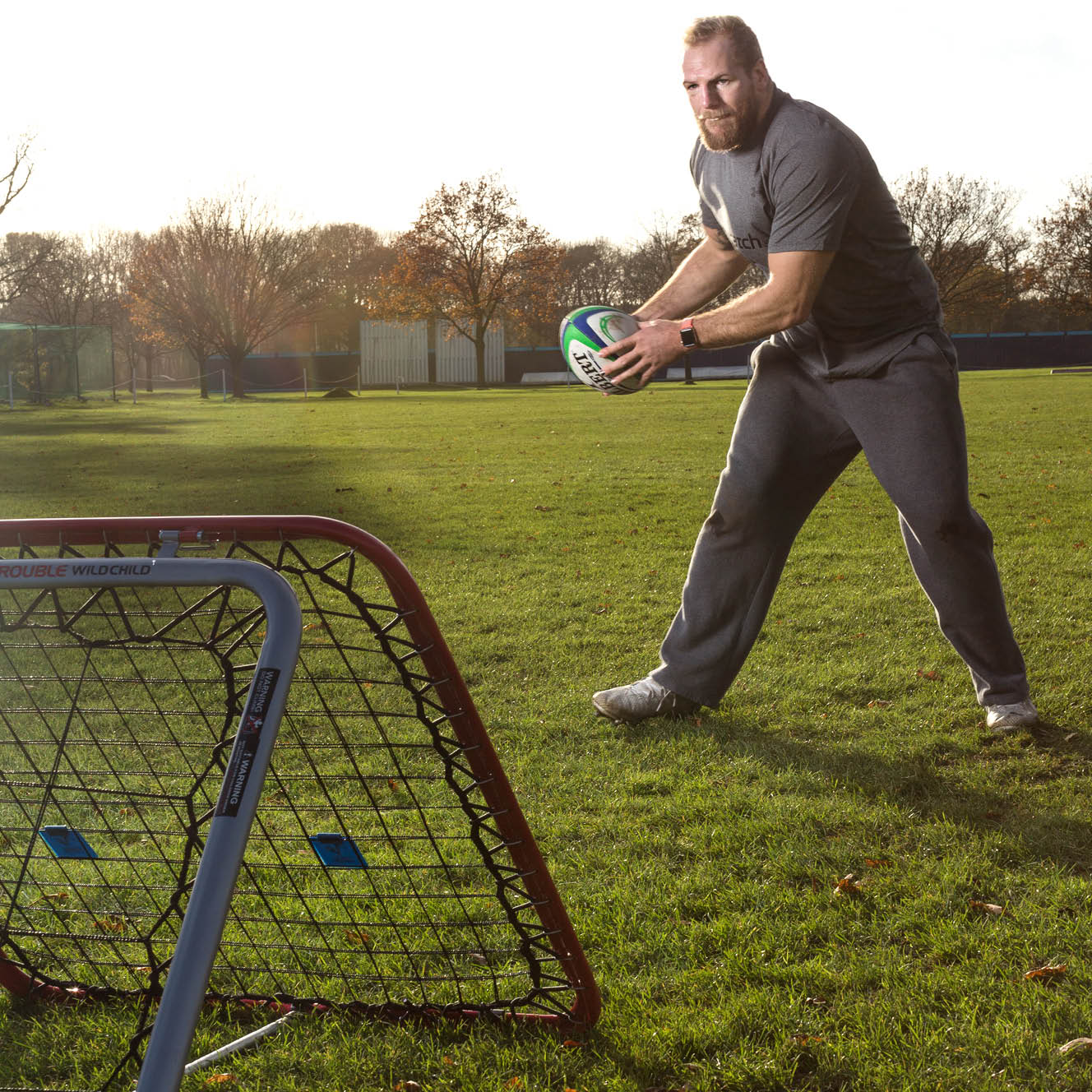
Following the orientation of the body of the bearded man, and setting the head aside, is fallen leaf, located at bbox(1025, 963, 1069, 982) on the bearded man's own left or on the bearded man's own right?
on the bearded man's own left

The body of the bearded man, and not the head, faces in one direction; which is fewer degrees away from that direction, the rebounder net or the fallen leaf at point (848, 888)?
the rebounder net

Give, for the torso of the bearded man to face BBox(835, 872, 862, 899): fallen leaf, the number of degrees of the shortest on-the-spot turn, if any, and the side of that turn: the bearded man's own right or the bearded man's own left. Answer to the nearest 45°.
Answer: approximately 45° to the bearded man's own left

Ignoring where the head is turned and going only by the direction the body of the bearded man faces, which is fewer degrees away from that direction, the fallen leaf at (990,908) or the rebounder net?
the rebounder net

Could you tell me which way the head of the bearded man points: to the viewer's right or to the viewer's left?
to the viewer's left

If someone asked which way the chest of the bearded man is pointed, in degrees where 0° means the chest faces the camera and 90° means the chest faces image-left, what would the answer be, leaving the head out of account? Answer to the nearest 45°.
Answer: approximately 45°

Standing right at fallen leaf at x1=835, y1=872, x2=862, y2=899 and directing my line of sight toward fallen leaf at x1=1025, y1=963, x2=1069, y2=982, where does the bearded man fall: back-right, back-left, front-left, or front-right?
back-left
